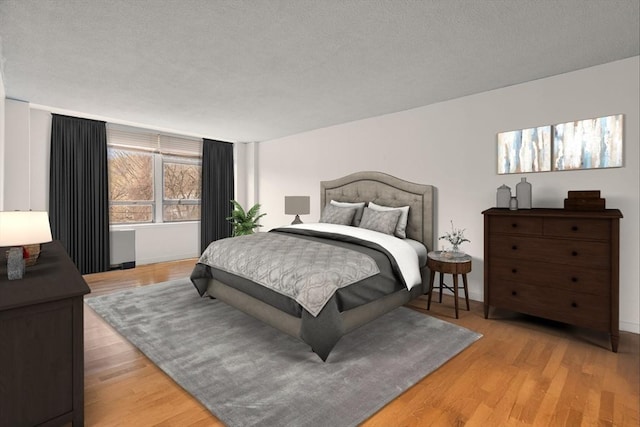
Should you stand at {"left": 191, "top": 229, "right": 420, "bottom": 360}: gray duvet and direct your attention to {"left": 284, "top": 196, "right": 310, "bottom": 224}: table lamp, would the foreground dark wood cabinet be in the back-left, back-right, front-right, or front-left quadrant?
back-left

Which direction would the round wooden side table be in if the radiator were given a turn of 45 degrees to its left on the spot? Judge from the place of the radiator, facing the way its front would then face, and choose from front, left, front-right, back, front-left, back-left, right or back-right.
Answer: front

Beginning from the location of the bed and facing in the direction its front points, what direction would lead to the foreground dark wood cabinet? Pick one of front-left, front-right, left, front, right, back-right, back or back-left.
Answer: front

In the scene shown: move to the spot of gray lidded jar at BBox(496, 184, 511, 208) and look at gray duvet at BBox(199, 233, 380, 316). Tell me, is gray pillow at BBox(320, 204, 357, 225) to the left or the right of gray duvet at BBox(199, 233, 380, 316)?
right

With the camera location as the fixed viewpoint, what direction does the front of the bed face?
facing the viewer and to the left of the viewer

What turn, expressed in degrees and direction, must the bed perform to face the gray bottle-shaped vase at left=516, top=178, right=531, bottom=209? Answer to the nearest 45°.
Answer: approximately 135° to its left

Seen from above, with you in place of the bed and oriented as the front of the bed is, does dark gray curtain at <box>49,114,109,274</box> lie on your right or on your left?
on your right

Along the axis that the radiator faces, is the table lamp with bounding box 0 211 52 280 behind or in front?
in front

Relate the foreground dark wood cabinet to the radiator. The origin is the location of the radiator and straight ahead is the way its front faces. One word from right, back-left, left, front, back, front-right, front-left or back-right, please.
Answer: front

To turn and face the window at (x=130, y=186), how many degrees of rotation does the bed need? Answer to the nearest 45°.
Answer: approximately 90° to its right

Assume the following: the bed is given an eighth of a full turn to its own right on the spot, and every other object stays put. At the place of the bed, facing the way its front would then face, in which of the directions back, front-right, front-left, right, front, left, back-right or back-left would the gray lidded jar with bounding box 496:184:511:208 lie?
back

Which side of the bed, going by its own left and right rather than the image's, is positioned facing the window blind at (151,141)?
right

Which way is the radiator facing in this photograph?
toward the camera

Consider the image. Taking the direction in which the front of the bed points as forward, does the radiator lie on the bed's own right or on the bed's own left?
on the bed's own right

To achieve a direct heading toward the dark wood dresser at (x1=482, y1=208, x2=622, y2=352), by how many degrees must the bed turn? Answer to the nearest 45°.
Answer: approximately 135° to its left

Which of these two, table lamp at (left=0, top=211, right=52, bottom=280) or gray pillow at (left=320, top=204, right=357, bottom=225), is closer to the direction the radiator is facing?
the table lamp

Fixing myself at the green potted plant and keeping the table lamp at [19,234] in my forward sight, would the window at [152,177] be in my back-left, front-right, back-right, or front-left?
front-right
